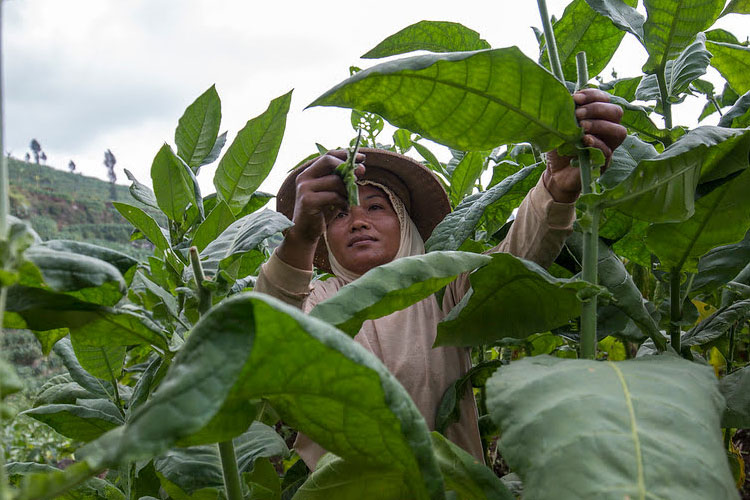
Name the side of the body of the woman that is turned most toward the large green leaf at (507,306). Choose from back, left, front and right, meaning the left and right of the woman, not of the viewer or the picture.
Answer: front

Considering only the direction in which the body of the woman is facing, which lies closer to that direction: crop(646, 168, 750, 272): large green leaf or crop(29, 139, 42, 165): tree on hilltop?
the large green leaf

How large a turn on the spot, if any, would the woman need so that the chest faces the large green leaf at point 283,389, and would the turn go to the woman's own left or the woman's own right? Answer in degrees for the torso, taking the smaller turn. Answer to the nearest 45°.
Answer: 0° — they already face it

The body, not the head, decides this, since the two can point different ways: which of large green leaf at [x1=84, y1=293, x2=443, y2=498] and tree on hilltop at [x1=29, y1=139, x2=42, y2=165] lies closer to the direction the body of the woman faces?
the large green leaf

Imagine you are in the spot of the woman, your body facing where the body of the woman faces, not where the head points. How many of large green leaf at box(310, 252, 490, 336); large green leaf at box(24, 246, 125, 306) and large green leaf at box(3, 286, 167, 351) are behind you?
0

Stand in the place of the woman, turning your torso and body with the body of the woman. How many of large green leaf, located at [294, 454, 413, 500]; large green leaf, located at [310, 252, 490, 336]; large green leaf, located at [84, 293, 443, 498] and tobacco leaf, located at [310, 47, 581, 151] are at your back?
0

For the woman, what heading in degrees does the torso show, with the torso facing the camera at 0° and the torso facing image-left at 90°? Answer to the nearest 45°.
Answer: approximately 0°

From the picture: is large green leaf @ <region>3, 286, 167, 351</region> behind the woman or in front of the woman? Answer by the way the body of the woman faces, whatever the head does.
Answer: in front

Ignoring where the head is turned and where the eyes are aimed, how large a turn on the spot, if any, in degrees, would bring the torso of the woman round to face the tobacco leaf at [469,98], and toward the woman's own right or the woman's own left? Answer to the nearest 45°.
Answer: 0° — they already face it

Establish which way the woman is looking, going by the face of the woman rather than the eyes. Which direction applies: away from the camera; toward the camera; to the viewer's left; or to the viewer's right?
toward the camera

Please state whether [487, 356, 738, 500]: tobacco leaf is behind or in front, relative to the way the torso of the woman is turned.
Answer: in front

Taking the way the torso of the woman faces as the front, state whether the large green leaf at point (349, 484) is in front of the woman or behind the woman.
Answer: in front

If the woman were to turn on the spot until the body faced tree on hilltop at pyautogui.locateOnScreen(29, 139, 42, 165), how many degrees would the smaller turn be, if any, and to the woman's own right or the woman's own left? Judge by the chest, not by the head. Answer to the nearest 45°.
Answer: approximately 135° to the woman's own right

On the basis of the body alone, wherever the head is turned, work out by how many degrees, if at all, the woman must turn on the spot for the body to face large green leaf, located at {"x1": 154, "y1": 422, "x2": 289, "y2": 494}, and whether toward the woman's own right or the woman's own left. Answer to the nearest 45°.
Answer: approximately 45° to the woman's own right

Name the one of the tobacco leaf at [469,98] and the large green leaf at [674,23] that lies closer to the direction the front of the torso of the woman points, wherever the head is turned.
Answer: the tobacco leaf
